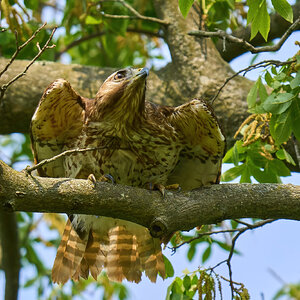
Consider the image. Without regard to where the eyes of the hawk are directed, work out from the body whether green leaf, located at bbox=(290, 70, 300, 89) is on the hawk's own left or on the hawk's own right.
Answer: on the hawk's own left

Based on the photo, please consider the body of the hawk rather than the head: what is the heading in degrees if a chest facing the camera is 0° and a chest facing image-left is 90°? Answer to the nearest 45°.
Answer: approximately 0°

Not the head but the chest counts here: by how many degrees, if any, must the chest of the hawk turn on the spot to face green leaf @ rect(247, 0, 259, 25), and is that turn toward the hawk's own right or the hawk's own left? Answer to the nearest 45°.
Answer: approximately 45° to the hawk's own left

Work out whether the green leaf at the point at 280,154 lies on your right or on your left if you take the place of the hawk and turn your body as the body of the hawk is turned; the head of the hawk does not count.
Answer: on your left

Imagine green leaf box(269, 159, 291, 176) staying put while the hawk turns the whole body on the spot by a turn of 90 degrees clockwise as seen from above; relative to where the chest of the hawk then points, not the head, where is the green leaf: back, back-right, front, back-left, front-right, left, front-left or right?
back
